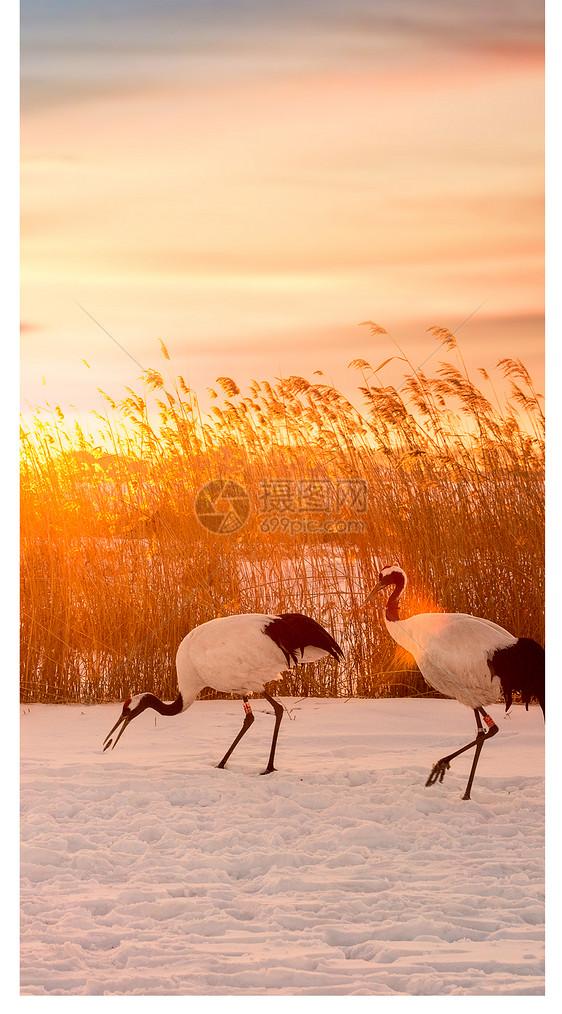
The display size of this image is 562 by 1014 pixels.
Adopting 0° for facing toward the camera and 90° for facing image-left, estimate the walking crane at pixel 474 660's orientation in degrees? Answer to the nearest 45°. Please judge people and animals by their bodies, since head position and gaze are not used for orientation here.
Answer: approximately 90°

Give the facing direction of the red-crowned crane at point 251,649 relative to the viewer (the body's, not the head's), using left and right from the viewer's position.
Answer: facing to the left of the viewer

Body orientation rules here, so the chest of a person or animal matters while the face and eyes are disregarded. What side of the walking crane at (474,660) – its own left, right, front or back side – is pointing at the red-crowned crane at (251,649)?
front

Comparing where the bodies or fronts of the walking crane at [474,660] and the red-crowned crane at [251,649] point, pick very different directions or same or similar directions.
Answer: same or similar directions

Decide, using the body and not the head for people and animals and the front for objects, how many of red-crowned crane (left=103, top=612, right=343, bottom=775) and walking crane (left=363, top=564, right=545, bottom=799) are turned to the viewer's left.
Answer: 2

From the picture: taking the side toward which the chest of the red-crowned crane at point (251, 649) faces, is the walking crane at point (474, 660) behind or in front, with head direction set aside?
behind
